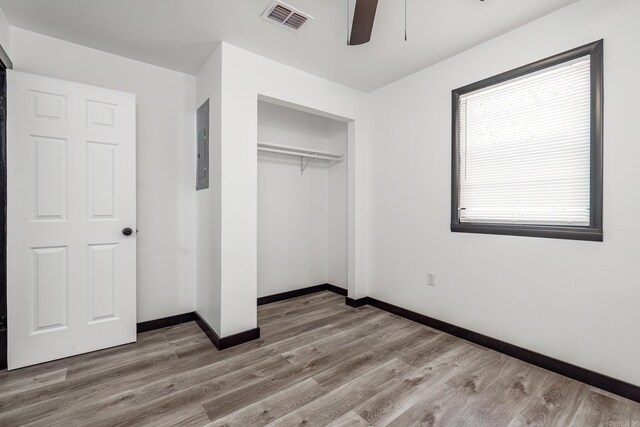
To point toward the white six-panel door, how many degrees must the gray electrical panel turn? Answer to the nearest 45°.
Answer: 0° — it already faces it

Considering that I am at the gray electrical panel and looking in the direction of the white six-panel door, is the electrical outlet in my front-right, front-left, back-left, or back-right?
back-left

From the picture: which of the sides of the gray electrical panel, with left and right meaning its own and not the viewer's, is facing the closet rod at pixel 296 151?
back

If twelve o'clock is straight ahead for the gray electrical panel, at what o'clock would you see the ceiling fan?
The ceiling fan is roughly at 8 o'clock from the gray electrical panel.

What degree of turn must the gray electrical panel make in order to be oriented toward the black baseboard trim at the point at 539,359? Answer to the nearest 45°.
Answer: approximately 135° to its left

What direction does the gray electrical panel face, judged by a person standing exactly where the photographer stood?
facing to the left of the viewer

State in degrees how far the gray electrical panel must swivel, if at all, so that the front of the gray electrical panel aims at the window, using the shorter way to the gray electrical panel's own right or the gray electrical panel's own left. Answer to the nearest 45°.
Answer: approximately 135° to the gray electrical panel's own left
